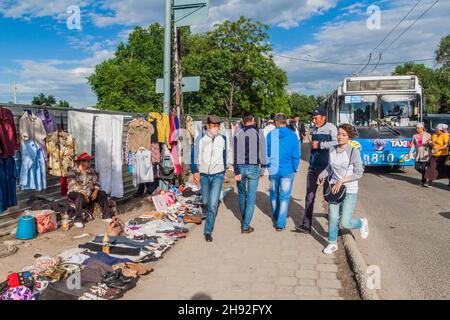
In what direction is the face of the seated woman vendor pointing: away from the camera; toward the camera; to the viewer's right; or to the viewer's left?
toward the camera

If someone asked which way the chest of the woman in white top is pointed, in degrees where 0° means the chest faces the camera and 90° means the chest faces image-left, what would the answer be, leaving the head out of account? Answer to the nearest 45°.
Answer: approximately 45°

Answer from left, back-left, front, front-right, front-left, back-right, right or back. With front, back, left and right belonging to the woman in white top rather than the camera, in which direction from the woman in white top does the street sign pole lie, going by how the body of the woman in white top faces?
right

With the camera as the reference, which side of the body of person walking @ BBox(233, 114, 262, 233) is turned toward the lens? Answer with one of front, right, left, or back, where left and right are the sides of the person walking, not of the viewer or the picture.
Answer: back

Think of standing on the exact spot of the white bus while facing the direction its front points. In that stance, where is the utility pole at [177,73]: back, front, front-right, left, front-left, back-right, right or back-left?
front-right

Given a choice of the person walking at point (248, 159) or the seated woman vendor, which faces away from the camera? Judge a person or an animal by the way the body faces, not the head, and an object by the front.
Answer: the person walking

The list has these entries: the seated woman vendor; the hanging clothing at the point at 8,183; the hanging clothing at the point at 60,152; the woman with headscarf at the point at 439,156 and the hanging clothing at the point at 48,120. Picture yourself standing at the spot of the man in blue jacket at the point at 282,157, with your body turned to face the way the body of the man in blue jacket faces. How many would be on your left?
4

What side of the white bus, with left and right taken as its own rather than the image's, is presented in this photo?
front

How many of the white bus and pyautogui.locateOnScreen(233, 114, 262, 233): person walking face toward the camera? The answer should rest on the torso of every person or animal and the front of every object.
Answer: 1

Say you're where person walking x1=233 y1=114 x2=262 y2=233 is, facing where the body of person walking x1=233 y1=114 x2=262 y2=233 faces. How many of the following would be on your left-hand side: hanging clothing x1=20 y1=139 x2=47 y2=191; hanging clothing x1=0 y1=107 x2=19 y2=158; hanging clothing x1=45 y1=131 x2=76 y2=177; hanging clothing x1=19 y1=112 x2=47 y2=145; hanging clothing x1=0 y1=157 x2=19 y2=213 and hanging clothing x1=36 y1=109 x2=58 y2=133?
6

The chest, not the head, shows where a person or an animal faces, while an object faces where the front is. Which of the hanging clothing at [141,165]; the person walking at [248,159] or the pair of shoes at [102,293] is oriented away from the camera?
the person walking

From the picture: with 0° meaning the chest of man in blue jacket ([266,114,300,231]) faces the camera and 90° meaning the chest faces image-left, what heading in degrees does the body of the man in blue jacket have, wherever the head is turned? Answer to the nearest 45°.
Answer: approximately 180°

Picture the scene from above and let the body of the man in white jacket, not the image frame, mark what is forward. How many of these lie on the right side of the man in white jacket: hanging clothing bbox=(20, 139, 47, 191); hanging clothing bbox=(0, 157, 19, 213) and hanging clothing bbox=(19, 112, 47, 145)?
3
